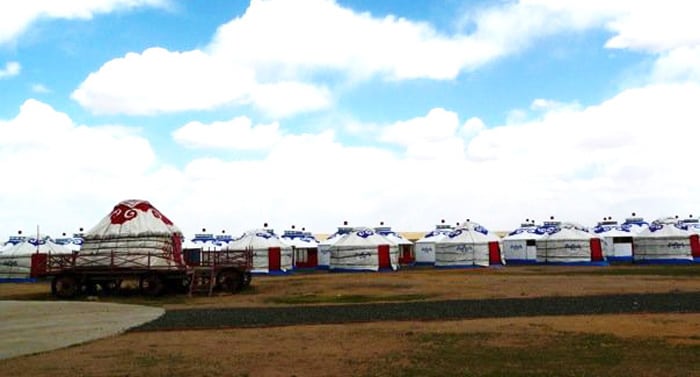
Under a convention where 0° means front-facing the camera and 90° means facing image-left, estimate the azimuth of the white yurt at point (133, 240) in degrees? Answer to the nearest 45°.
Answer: approximately 270°
